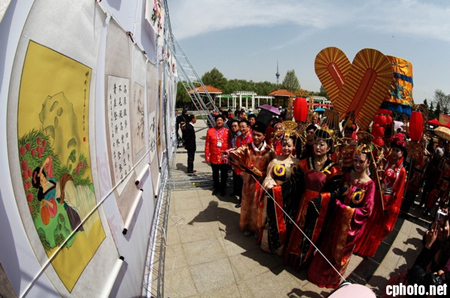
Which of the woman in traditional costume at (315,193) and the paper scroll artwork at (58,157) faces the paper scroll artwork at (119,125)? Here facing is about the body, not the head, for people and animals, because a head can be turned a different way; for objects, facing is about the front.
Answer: the woman in traditional costume

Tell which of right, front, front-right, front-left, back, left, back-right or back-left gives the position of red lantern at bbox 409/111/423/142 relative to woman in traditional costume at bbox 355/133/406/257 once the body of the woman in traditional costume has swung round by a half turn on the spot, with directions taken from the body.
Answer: front-left

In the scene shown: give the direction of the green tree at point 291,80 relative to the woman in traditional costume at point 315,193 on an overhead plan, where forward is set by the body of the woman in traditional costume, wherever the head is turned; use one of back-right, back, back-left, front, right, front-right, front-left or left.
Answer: back-right

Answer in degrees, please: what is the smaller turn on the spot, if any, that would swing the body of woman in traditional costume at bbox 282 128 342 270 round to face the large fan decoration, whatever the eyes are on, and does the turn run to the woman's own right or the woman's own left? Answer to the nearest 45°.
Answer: approximately 135° to the woman's own right

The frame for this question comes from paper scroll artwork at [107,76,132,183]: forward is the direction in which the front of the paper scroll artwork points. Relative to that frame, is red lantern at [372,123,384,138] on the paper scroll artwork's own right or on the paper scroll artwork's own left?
on the paper scroll artwork's own left

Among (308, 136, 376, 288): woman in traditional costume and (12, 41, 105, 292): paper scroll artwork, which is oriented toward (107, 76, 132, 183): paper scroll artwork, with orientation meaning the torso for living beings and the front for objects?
the woman in traditional costume

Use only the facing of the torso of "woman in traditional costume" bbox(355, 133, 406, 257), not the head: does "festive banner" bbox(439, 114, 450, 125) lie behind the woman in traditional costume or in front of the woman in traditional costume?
behind

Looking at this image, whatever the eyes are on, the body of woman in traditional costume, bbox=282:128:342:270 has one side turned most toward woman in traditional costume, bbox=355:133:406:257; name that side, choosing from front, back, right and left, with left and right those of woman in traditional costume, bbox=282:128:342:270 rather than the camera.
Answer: back

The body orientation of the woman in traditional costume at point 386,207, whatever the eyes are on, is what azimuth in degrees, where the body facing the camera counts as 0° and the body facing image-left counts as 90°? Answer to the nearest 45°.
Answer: approximately 45°

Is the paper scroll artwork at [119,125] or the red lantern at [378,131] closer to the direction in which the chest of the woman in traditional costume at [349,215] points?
the paper scroll artwork

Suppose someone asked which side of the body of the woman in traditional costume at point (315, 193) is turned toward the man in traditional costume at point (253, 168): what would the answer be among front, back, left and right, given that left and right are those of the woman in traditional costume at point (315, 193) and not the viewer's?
right
